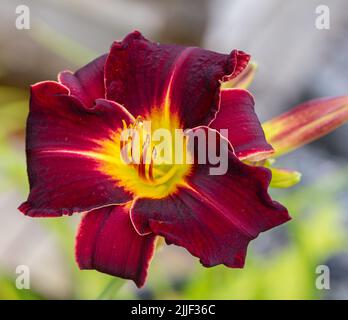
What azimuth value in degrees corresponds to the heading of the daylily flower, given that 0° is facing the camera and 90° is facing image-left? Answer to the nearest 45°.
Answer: approximately 0°
